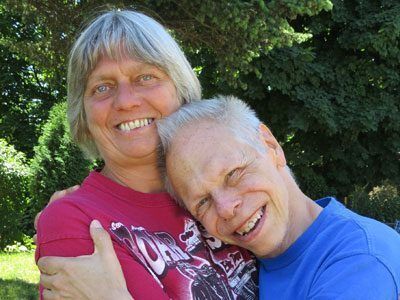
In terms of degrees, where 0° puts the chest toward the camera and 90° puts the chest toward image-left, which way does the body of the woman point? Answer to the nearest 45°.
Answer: approximately 315°

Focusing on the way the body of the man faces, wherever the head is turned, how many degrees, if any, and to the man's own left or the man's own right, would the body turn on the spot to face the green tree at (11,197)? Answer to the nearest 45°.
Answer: approximately 90° to the man's own right

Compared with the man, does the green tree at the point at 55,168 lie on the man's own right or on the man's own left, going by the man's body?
on the man's own right

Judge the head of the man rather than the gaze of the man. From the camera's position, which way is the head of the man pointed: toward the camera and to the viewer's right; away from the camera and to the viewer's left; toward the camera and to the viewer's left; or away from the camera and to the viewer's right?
toward the camera and to the viewer's left

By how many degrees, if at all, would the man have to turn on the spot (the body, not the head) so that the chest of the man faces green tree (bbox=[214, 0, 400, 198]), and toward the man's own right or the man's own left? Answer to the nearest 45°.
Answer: approximately 135° to the man's own right

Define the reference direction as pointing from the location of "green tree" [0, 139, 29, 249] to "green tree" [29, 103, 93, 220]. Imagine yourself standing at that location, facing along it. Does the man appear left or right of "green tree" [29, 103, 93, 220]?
right

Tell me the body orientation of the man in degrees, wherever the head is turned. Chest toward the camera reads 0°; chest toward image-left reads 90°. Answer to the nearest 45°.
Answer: approximately 45°
